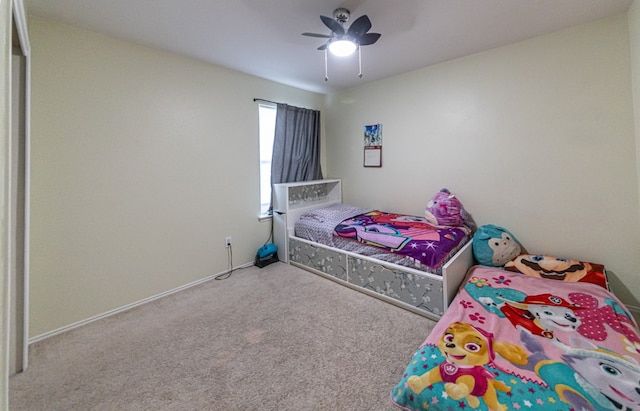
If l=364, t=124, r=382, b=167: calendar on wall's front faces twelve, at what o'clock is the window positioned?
The window is roughly at 1 o'clock from the calendar on wall.

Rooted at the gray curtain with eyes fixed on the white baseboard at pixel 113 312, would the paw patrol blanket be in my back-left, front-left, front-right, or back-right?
front-left

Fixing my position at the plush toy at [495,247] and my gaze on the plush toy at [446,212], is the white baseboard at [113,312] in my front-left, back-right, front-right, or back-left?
front-left

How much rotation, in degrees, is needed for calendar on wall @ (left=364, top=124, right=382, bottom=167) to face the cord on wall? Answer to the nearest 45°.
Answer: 0° — it already faces it

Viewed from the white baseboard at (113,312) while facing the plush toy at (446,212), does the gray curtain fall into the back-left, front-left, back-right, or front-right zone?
front-left

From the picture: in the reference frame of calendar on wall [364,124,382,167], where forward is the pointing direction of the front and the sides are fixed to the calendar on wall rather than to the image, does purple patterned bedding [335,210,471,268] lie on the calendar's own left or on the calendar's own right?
on the calendar's own left

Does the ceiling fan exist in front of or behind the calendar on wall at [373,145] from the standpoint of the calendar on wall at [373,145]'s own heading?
in front

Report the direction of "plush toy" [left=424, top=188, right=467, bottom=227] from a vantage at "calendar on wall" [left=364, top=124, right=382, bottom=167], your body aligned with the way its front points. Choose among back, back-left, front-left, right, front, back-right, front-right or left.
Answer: left

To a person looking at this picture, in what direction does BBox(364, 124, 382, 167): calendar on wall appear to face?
facing the viewer and to the left of the viewer

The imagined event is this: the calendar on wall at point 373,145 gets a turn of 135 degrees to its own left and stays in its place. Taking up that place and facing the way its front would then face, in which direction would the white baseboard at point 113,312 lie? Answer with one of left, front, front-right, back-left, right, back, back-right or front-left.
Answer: back-right

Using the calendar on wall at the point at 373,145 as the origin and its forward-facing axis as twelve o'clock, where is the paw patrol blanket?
The paw patrol blanket is roughly at 10 o'clock from the calendar on wall.

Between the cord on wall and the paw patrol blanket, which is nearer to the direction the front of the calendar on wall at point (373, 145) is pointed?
the cord on wall

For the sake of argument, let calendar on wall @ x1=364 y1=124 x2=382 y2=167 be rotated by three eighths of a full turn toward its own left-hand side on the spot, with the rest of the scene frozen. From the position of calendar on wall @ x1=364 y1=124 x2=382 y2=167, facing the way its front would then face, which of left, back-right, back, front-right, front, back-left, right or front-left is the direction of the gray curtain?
back

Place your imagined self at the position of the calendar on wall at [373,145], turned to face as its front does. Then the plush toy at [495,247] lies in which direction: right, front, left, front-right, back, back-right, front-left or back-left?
left
